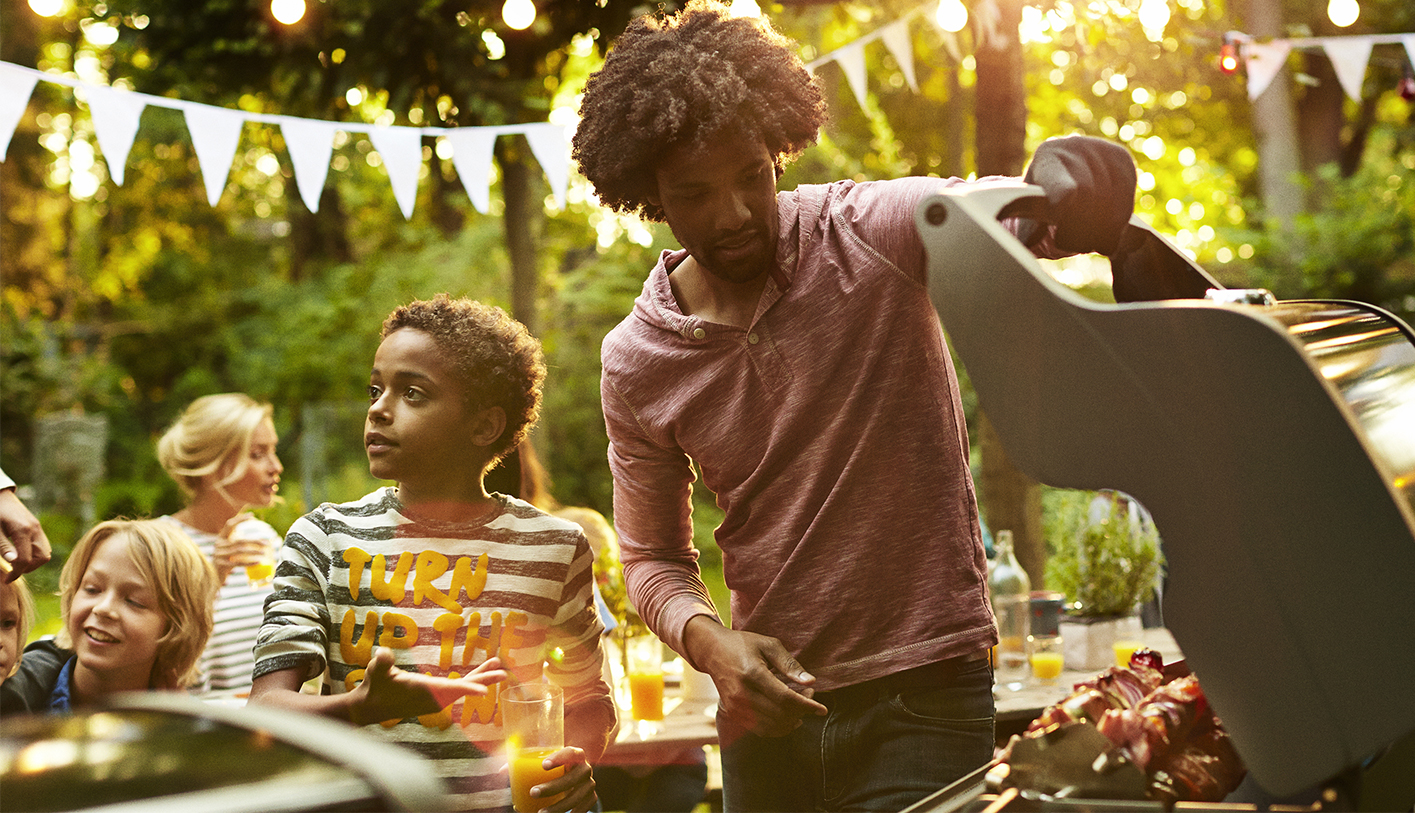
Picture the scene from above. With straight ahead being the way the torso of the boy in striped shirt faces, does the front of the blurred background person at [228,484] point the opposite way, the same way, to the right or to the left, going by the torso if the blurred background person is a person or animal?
to the left

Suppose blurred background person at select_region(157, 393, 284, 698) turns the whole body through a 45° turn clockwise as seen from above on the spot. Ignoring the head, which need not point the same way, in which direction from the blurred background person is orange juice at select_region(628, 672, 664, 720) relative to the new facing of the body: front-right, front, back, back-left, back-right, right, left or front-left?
left

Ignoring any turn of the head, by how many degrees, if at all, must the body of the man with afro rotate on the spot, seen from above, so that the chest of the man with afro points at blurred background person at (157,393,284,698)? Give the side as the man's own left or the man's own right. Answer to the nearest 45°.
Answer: approximately 135° to the man's own right

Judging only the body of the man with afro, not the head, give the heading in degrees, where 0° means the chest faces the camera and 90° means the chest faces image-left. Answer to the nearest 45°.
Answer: approximately 0°

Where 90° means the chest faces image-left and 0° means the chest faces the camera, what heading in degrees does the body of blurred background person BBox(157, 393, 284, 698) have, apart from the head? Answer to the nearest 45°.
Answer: approximately 270°

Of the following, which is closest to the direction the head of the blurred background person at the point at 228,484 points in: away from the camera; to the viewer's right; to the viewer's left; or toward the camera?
to the viewer's right

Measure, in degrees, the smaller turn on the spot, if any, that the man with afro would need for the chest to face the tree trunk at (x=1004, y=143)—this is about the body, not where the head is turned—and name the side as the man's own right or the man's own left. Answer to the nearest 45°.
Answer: approximately 180°
